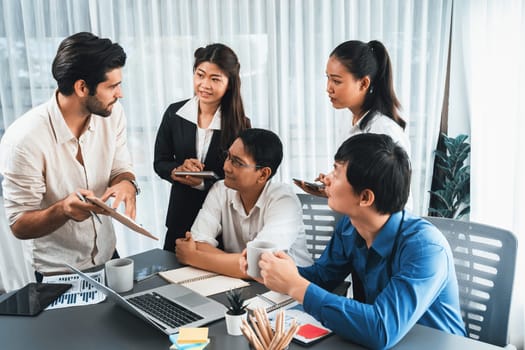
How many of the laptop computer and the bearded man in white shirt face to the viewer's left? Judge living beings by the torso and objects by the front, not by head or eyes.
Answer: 0

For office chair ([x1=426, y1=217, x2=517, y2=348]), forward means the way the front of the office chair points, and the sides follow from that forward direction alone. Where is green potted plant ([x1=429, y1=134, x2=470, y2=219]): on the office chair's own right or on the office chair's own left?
on the office chair's own right

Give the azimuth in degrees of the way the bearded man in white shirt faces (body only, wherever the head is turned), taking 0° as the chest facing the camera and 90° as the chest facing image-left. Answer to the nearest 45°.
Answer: approximately 315°

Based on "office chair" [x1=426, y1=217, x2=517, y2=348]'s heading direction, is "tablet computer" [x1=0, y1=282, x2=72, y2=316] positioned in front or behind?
in front

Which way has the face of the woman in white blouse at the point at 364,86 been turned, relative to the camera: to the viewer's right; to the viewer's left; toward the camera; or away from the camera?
to the viewer's left

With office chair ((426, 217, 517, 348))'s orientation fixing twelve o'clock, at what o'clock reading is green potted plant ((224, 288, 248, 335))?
The green potted plant is roughly at 12 o'clock from the office chair.

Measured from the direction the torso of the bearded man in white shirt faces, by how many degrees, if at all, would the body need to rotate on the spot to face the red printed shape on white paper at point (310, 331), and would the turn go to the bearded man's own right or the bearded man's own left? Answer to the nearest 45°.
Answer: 0° — they already face it

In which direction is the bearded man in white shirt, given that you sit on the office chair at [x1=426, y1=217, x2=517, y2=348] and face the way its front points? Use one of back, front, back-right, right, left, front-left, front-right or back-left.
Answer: front-right

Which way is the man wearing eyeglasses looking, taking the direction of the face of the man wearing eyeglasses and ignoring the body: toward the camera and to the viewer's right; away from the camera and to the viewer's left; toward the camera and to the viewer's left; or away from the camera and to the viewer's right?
toward the camera and to the viewer's left

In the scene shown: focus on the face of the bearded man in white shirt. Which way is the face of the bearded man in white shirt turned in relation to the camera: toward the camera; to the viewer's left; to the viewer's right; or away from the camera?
to the viewer's right

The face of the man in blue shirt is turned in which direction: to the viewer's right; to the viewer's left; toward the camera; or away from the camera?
to the viewer's left

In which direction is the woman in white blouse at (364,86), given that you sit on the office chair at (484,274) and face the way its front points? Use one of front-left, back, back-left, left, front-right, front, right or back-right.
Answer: right
